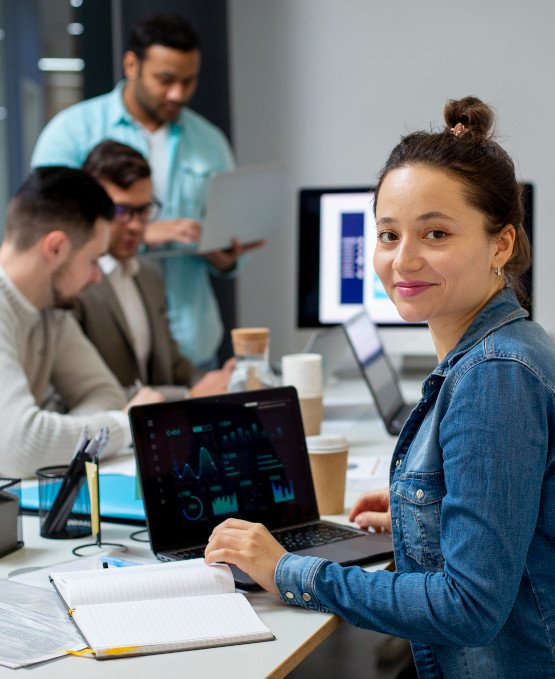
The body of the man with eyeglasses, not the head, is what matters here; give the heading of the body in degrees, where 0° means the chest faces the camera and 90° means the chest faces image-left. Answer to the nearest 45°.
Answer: approximately 315°

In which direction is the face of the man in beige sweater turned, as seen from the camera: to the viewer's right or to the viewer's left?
to the viewer's right

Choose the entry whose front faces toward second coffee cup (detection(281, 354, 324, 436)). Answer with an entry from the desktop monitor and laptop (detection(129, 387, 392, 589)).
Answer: the desktop monitor

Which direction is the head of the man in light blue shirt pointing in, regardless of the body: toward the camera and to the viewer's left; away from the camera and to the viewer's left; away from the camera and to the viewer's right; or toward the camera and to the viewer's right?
toward the camera and to the viewer's right

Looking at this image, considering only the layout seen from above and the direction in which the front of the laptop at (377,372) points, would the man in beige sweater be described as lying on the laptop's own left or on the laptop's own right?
on the laptop's own right

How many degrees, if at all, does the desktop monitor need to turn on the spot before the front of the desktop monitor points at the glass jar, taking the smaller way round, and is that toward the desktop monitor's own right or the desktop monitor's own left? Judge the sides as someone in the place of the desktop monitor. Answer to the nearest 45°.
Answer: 0° — it already faces it

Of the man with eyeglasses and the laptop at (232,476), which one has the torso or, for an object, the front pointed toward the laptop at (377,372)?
the man with eyeglasses

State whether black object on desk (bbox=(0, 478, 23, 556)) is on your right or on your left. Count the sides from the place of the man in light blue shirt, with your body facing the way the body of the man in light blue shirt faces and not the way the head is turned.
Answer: on your right

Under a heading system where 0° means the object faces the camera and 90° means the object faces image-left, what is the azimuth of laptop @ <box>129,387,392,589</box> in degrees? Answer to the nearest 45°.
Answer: approximately 315°
